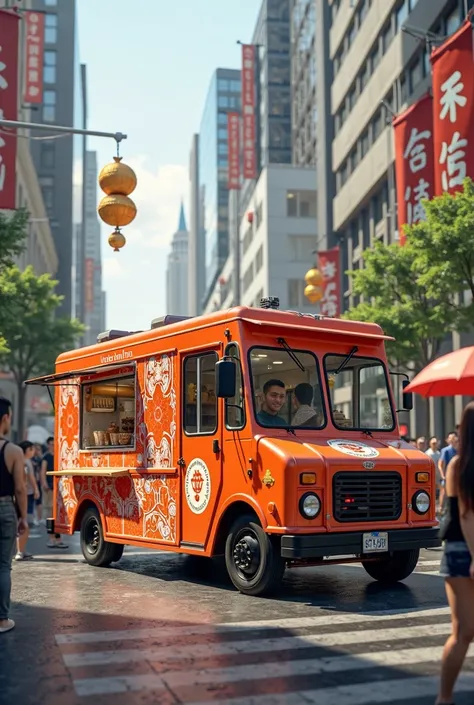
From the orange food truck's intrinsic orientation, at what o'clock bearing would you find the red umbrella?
The red umbrella is roughly at 12 o'clock from the orange food truck.

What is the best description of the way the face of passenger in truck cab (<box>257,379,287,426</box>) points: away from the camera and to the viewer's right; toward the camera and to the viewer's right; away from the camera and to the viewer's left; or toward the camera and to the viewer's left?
toward the camera and to the viewer's right

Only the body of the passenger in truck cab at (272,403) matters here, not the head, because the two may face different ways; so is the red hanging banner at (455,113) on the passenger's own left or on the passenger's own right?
on the passenger's own left

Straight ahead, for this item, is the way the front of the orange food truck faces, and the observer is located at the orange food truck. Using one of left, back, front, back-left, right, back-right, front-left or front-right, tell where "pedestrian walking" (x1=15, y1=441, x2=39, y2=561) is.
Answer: back

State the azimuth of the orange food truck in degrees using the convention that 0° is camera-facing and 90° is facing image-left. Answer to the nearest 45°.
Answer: approximately 315°

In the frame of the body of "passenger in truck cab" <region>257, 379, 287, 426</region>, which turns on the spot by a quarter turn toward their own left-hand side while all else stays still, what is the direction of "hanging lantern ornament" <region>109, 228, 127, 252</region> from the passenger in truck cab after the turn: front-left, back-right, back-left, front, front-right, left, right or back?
left

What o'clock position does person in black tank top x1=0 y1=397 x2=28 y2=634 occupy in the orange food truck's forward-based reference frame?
The person in black tank top is roughly at 3 o'clock from the orange food truck.

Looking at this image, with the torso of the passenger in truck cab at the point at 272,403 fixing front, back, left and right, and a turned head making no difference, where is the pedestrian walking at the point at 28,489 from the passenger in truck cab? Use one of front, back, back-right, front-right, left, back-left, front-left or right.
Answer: back

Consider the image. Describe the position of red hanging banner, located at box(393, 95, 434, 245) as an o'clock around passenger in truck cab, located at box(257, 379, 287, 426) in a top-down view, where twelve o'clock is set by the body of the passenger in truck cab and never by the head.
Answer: The red hanging banner is roughly at 8 o'clock from the passenger in truck cab.

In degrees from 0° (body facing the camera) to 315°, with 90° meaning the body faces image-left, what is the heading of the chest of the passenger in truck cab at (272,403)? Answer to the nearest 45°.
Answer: approximately 315°

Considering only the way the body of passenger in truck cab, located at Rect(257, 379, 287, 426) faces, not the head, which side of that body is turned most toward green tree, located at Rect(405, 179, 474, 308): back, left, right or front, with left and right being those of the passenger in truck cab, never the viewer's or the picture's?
left
